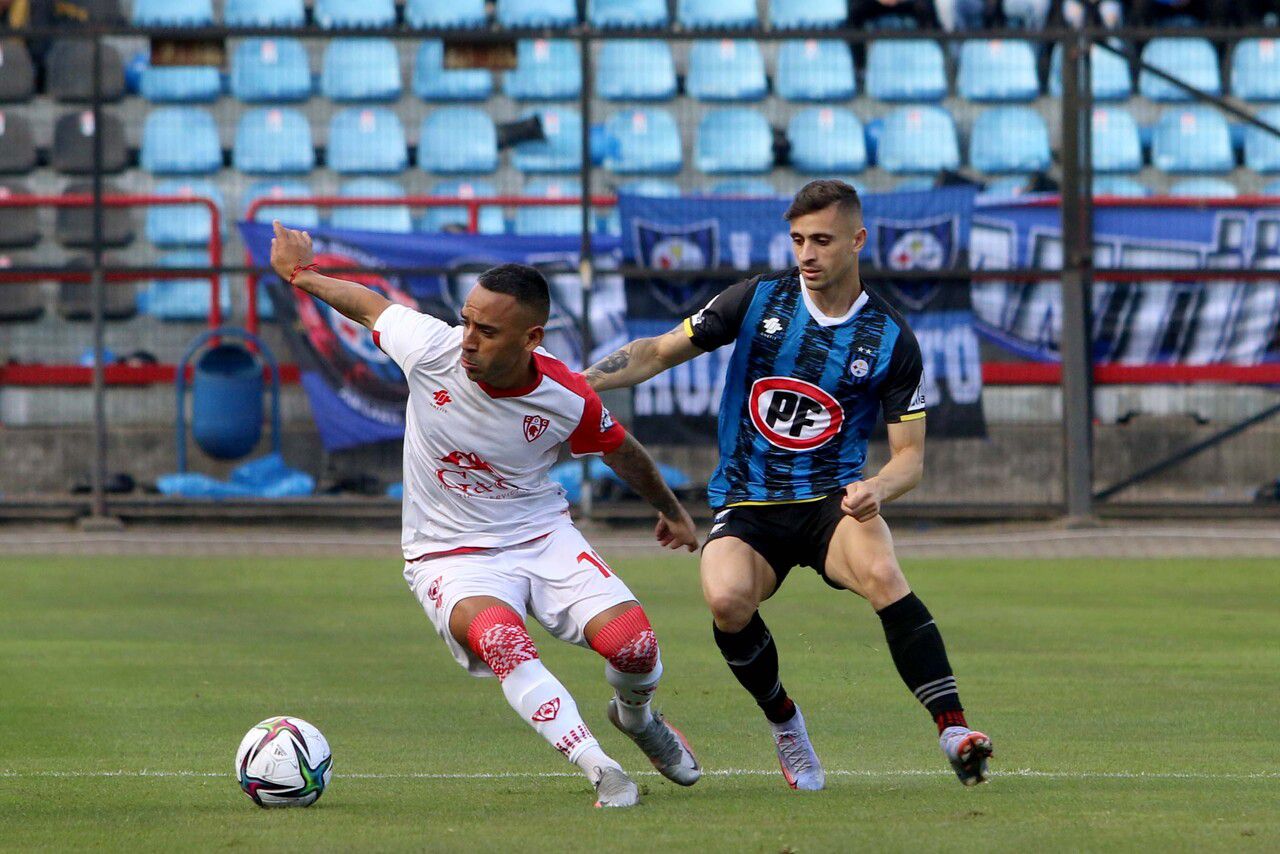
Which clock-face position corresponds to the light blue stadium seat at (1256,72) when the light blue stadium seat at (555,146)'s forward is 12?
the light blue stadium seat at (1256,72) is roughly at 9 o'clock from the light blue stadium seat at (555,146).

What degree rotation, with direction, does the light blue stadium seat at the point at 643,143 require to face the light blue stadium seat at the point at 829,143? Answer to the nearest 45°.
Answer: approximately 90° to its left

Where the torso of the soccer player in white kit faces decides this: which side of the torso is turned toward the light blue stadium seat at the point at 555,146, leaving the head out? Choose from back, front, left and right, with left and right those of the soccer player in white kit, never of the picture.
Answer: back

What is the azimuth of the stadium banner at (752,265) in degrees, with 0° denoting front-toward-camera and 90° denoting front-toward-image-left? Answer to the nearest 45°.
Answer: approximately 0°

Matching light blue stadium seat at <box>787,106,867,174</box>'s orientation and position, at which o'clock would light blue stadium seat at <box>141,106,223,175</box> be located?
light blue stadium seat at <box>141,106,223,175</box> is roughly at 3 o'clock from light blue stadium seat at <box>787,106,867,174</box>.

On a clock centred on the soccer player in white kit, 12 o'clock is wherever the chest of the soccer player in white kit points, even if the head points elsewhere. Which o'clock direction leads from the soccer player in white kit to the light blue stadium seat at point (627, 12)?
The light blue stadium seat is roughly at 6 o'clock from the soccer player in white kit.

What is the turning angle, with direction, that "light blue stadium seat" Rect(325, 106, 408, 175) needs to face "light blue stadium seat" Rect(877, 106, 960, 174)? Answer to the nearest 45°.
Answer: approximately 90° to its left
